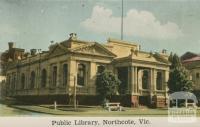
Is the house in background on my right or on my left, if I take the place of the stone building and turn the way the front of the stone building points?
on my left

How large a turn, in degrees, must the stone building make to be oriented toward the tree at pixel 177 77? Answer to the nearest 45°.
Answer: approximately 45° to its left

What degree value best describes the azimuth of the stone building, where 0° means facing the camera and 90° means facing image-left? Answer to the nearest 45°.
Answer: approximately 315°
